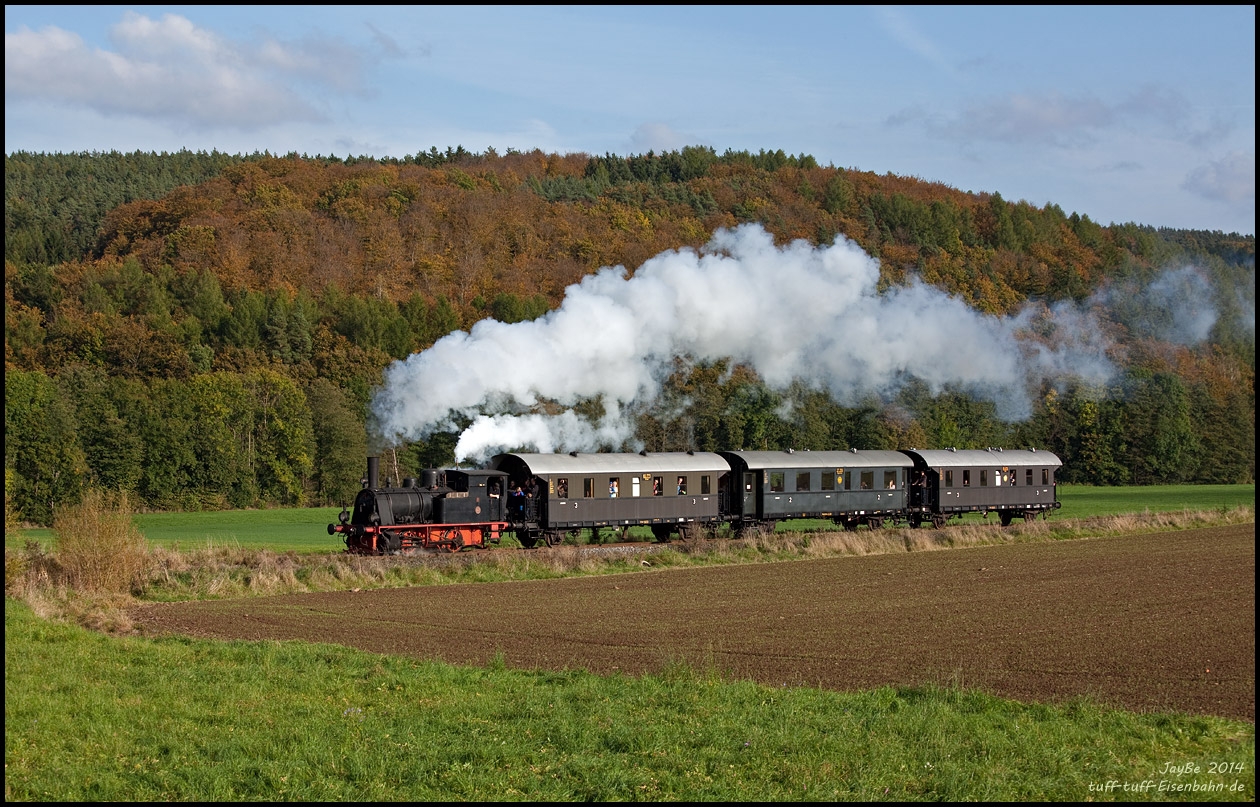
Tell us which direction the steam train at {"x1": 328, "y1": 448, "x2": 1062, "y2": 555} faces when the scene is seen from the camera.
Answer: facing the viewer and to the left of the viewer

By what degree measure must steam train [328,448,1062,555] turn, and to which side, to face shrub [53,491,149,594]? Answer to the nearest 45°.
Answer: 0° — it already faces it
